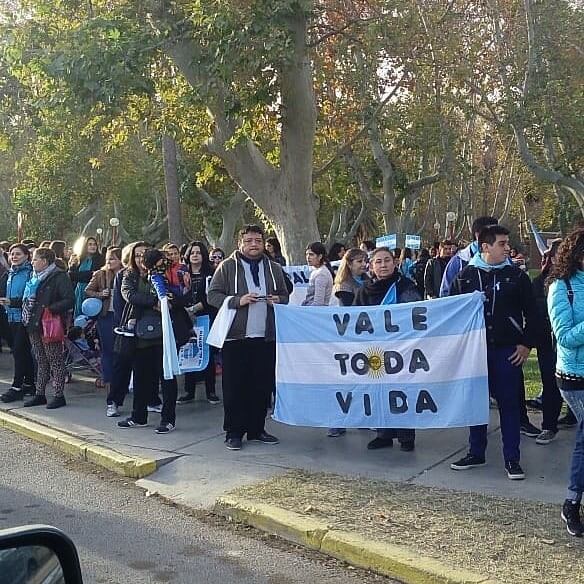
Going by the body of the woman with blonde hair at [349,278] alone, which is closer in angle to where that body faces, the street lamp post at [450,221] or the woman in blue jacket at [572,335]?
the woman in blue jacket

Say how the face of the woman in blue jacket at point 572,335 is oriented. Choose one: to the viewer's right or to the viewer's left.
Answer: to the viewer's left

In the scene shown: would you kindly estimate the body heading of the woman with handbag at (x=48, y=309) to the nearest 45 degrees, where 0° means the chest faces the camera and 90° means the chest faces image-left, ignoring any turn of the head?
approximately 45°

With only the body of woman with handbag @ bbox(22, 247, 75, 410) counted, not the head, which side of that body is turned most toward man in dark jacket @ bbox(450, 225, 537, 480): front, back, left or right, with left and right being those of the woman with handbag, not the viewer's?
left

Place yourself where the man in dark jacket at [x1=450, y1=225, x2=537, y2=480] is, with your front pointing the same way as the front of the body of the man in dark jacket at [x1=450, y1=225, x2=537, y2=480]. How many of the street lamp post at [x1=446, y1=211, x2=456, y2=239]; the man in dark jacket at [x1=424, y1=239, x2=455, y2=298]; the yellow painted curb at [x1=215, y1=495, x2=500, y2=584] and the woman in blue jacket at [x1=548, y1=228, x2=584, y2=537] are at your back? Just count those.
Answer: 2

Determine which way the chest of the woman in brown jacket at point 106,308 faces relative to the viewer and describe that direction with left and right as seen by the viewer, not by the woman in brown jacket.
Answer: facing the viewer and to the right of the viewer

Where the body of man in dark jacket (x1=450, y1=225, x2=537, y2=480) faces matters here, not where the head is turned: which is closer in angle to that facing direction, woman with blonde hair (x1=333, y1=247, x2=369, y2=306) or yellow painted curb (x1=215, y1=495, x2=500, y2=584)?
the yellow painted curb

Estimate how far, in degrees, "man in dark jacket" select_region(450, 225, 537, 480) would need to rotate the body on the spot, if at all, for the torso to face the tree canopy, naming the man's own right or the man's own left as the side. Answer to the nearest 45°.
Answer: approximately 135° to the man's own right

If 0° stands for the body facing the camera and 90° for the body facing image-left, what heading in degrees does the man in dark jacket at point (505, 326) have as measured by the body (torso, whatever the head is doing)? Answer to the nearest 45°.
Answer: approximately 0°
